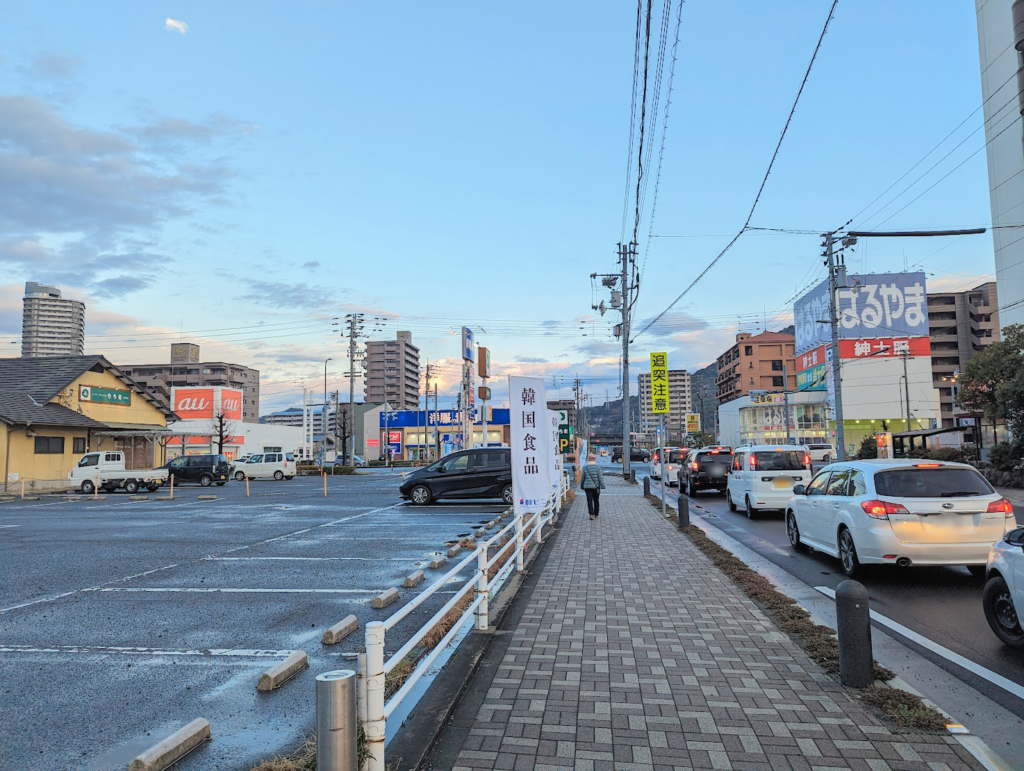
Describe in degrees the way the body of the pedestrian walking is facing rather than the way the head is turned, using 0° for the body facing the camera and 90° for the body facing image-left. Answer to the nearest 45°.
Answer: approximately 180°

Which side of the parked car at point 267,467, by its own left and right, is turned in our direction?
left

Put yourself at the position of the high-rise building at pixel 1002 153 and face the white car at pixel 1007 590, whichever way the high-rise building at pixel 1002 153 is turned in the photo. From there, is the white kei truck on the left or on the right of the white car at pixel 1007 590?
right

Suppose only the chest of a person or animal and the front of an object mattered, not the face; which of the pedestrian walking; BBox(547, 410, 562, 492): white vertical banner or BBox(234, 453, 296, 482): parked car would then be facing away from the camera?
the pedestrian walking

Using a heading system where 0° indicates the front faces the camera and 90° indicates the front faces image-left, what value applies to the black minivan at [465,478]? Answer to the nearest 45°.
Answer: approximately 90°

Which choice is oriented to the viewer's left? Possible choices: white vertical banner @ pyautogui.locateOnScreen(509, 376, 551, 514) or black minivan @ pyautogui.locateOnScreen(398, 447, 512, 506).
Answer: the black minivan

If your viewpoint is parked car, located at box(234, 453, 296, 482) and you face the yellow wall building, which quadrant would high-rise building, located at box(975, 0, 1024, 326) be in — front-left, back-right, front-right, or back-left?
back-left

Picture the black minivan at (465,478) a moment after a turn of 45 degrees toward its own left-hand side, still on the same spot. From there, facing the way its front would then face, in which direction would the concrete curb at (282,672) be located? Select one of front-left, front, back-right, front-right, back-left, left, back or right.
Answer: front-left

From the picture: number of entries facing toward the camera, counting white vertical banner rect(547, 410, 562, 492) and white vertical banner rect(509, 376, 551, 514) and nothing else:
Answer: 2

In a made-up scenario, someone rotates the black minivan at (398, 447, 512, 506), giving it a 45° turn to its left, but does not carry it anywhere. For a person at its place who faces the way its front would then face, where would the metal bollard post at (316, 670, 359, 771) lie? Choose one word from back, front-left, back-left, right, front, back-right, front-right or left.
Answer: front-left

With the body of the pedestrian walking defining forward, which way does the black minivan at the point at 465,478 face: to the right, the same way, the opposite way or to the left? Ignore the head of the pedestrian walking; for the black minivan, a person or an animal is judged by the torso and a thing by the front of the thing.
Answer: to the left

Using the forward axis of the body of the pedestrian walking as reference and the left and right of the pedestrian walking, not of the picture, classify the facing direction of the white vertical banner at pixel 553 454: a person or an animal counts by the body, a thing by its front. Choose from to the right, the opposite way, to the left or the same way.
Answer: the opposite way

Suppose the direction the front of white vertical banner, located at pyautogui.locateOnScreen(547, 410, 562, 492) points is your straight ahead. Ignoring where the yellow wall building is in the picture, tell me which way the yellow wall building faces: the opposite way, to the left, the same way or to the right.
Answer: to the left
